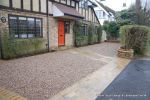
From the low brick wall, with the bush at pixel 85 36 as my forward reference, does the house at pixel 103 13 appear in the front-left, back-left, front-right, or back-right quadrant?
front-right

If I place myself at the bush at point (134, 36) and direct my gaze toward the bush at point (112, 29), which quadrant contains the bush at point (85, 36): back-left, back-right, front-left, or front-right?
front-left

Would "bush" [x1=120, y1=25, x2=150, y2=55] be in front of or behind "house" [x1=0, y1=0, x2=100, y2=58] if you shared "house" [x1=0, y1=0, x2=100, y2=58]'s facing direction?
in front

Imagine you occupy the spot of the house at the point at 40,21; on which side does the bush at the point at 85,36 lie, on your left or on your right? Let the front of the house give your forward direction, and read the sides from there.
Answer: on your left

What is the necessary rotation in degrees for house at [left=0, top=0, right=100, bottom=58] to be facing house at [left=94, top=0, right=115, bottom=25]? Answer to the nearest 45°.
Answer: approximately 90° to its left

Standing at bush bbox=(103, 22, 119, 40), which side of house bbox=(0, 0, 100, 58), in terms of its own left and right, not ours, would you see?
left

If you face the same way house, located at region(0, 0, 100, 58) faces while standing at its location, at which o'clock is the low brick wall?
The low brick wall is roughly at 11 o'clock from the house.

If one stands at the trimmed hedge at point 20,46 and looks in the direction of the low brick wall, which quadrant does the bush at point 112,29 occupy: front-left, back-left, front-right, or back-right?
front-left

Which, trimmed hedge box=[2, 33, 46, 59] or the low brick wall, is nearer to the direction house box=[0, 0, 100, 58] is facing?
the low brick wall
